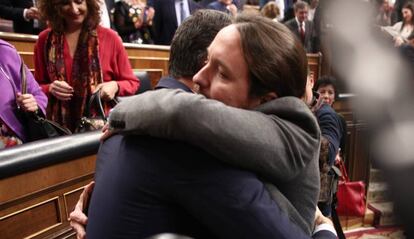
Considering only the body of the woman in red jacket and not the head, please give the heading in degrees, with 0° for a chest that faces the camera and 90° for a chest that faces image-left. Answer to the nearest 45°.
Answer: approximately 0°

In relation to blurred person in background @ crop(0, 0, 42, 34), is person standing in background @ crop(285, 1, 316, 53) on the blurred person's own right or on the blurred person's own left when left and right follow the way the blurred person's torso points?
on the blurred person's own left

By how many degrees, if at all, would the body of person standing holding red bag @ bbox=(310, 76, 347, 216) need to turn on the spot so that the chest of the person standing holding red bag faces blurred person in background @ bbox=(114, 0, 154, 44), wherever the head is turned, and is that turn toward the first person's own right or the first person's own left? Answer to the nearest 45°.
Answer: approximately 90° to the first person's own right

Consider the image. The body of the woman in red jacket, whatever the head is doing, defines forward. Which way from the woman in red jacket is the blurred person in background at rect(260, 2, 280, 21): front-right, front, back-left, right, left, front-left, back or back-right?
back-left

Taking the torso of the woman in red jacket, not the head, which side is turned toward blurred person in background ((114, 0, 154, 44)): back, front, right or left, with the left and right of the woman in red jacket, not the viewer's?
back
